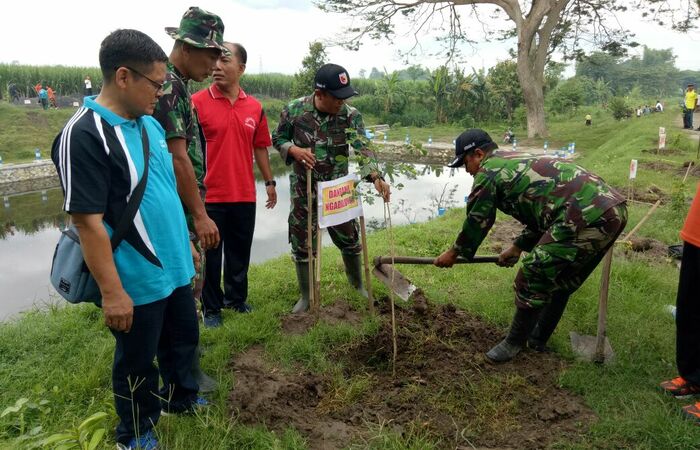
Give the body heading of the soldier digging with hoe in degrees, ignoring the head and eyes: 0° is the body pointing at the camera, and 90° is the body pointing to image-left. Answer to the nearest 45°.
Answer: approximately 90°

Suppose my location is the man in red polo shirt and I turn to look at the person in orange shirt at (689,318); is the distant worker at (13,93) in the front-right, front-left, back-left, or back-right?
back-left

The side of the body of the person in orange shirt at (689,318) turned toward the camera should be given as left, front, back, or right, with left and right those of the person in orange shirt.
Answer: left

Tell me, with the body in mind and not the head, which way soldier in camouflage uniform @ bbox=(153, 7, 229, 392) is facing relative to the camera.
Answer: to the viewer's right
